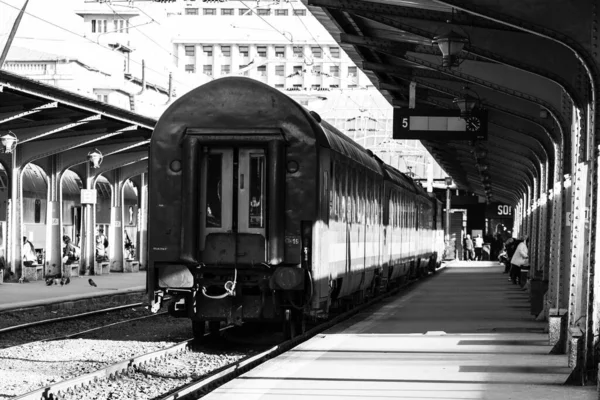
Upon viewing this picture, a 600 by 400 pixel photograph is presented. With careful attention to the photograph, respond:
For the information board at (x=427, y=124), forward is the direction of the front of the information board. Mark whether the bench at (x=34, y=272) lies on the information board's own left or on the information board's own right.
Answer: on the information board's own right

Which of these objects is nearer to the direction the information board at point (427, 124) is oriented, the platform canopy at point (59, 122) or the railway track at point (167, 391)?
the railway track

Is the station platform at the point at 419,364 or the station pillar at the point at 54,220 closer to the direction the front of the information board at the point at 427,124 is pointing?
the station platform

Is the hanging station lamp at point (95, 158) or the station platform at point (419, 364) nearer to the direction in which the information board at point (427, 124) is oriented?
the station platform

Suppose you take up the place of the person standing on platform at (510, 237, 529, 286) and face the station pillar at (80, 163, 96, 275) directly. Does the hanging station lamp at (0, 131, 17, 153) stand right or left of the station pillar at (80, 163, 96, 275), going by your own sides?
left

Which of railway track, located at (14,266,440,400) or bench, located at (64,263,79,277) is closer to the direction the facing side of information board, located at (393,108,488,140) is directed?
the railway track

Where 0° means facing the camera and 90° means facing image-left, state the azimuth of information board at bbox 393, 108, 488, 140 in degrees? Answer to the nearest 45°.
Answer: approximately 0°

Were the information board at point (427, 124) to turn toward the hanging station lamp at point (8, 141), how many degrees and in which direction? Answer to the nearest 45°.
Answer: approximately 90° to its right
